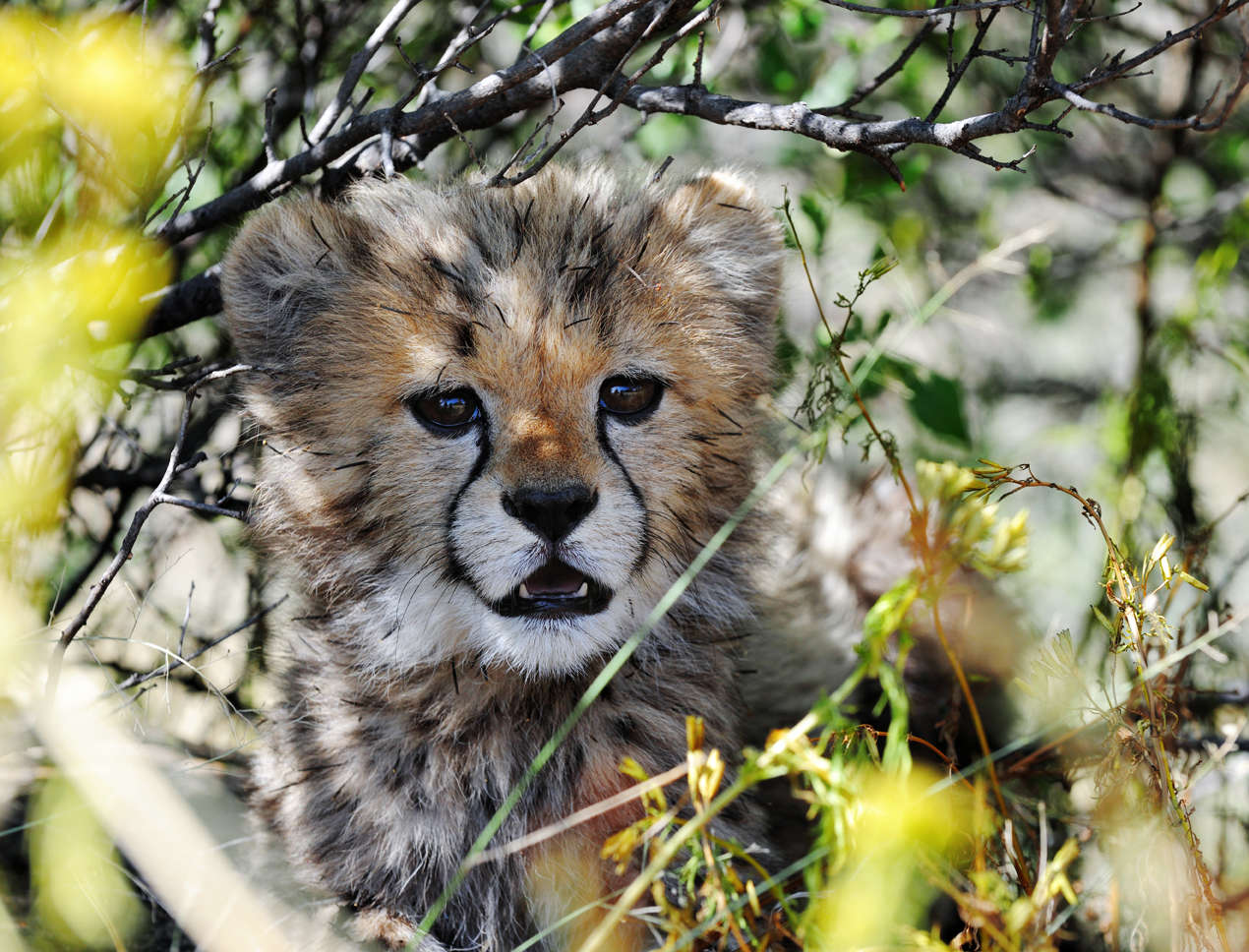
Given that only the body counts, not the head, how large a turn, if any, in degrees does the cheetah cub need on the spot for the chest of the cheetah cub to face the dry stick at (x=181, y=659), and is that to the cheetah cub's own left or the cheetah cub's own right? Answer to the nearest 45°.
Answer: approximately 90° to the cheetah cub's own right

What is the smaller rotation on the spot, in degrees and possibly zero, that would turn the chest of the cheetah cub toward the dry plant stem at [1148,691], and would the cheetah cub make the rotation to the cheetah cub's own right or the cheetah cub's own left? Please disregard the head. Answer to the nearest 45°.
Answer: approximately 45° to the cheetah cub's own left

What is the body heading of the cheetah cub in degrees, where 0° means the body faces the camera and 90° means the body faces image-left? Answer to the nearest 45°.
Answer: approximately 0°
